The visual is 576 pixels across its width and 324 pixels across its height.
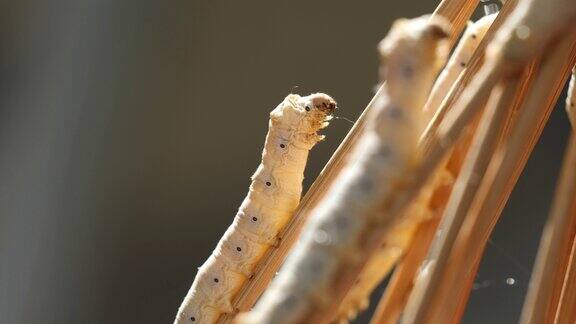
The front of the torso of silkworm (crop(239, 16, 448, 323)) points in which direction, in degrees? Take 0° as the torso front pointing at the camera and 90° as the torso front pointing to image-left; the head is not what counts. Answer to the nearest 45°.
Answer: approximately 270°

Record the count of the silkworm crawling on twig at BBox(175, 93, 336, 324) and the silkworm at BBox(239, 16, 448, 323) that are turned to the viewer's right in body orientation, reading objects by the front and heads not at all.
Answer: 2

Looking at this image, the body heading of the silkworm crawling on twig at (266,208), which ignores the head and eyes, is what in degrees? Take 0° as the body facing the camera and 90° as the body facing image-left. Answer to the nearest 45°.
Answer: approximately 270°
